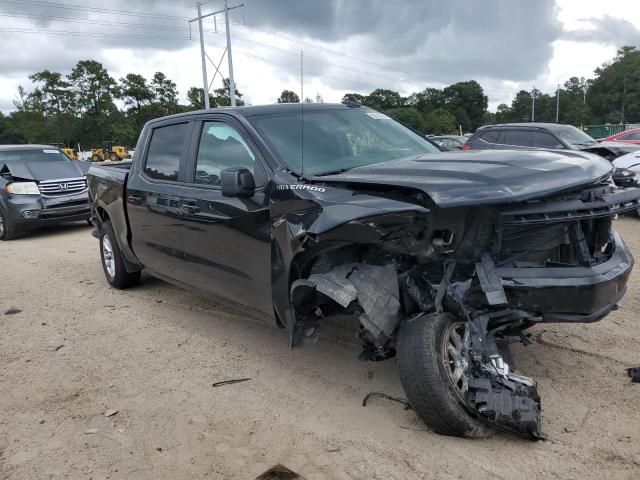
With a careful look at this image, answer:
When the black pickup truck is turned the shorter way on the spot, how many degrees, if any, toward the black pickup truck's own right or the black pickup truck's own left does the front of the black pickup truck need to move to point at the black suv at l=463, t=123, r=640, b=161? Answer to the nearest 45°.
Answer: approximately 135° to the black pickup truck's own left

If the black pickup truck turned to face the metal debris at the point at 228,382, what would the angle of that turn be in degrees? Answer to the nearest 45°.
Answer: approximately 135° to its right

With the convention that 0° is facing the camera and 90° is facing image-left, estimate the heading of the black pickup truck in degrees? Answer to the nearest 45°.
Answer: approximately 315°
